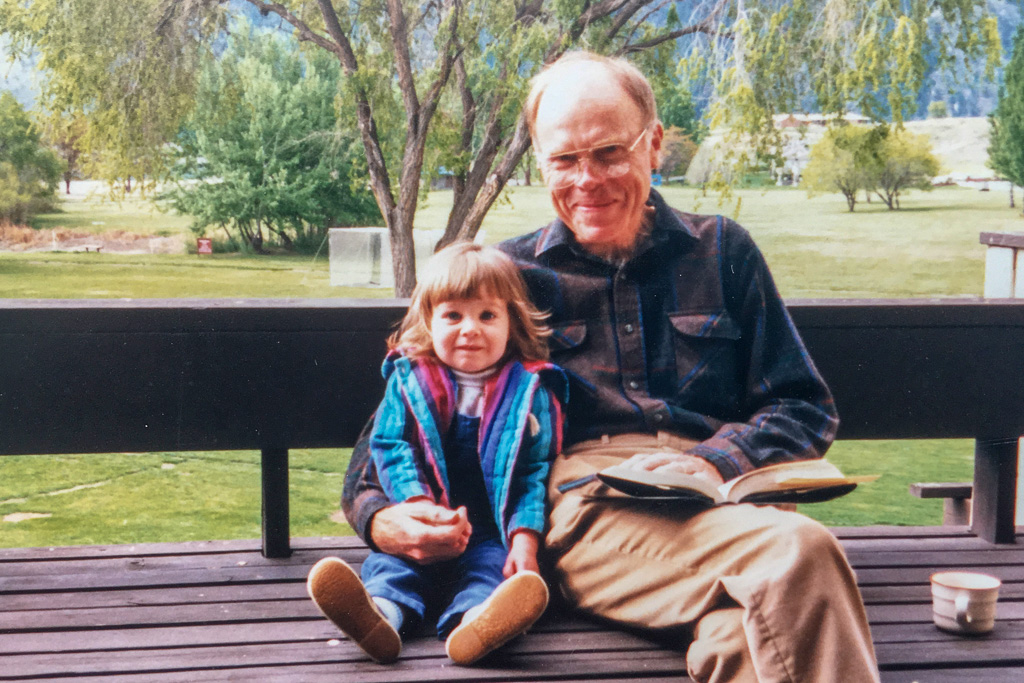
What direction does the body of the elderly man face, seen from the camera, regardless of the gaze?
toward the camera

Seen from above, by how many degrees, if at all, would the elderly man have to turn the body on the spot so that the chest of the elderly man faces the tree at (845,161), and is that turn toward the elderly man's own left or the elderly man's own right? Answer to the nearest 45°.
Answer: approximately 180°

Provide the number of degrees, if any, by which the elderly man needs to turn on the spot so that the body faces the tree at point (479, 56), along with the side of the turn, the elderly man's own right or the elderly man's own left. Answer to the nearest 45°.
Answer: approximately 180°

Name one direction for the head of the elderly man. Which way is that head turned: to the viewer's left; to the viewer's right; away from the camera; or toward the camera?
toward the camera

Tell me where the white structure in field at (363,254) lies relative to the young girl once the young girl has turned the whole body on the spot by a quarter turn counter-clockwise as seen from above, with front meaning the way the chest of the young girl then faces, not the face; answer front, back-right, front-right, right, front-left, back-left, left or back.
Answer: left

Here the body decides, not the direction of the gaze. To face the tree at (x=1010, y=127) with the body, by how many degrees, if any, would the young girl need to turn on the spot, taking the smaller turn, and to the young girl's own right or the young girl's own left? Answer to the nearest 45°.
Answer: approximately 135° to the young girl's own left

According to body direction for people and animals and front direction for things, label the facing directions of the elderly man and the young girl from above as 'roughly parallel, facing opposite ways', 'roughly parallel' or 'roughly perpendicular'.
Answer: roughly parallel

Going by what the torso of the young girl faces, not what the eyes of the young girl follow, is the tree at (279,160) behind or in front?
behind

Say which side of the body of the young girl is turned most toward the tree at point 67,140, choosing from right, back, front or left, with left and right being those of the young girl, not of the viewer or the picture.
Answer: back

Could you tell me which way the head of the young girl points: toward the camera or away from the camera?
toward the camera

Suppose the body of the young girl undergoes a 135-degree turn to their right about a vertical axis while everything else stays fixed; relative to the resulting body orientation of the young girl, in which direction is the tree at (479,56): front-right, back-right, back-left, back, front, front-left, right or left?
front-right

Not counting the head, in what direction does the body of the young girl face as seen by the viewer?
toward the camera

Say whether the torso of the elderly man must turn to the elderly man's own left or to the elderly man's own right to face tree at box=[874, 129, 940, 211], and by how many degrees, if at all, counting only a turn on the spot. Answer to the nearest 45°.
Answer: approximately 180°
